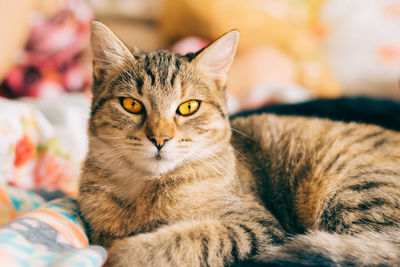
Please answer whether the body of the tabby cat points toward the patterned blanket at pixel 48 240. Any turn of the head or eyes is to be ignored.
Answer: yes

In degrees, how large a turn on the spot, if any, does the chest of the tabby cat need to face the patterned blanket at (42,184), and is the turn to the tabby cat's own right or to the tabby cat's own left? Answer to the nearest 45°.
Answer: approximately 45° to the tabby cat's own right

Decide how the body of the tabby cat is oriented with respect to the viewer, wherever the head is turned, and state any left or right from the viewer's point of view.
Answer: facing the viewer and to the left of the viewer
